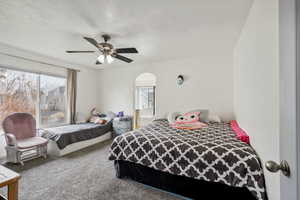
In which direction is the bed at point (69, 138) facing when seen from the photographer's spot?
facing the viewer and to the left of the viewer

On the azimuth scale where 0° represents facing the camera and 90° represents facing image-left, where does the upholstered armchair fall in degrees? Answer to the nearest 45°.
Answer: approximately 315°

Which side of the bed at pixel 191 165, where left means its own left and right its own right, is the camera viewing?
front

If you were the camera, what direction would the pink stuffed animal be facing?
facing the viewer

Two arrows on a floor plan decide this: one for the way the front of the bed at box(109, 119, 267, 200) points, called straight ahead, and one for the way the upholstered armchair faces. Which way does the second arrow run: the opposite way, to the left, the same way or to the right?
to the left

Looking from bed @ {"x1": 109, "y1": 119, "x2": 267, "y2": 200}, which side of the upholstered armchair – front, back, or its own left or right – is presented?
front

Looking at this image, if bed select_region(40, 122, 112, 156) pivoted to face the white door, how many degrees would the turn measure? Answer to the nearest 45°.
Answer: approximately 45° to its left

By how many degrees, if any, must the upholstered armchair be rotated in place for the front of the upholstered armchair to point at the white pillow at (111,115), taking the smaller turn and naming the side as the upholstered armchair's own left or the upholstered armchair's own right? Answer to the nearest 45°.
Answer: approximately 45° to the upholstered armchair's own left

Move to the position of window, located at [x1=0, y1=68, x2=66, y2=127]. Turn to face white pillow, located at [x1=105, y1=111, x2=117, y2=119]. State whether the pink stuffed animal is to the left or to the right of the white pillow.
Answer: right

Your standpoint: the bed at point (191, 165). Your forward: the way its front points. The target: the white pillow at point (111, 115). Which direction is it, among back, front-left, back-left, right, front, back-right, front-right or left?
back-right

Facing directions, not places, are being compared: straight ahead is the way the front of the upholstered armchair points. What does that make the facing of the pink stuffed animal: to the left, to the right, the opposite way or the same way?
to the right

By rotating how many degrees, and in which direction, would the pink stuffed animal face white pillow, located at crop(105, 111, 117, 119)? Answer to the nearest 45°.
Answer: approximately 135° to its right
